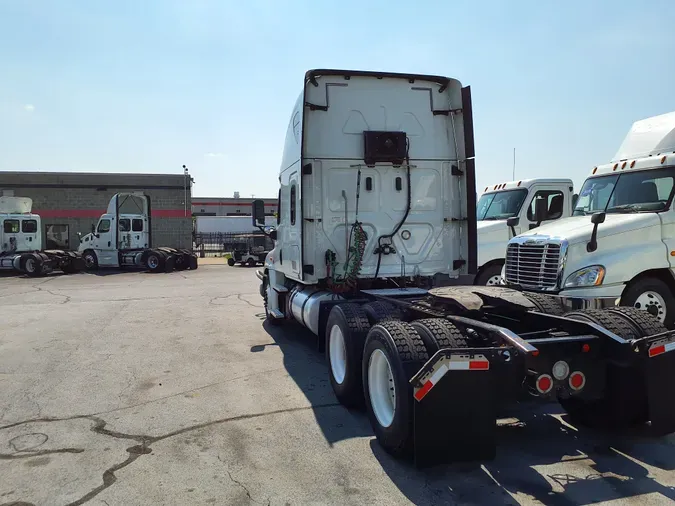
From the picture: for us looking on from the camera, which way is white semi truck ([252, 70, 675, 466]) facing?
facing away from the viewer and to the left of the viewer

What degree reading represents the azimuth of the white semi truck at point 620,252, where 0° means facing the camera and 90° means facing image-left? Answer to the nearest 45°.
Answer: approximately 45°

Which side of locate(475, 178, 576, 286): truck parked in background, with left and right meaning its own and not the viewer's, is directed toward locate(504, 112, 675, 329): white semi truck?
left

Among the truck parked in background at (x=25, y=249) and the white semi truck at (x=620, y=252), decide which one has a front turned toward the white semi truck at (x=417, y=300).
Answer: the white semi truck at (x=620, y=252)

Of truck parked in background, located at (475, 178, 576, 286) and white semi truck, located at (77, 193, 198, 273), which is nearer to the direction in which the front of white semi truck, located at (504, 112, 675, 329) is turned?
the white semi truck

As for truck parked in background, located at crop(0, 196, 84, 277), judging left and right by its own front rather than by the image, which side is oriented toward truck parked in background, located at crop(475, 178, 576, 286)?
back

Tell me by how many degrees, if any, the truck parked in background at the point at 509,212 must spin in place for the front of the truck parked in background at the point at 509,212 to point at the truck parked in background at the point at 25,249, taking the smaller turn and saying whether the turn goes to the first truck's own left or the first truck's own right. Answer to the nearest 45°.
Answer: approximately 45° to the first truck's own right

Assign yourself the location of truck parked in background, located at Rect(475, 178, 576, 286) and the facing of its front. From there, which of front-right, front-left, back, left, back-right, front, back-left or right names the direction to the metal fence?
right

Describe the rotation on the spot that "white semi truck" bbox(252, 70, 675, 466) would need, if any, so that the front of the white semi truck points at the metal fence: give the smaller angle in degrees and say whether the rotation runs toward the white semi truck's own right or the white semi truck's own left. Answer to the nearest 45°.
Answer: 0° — it already faces it

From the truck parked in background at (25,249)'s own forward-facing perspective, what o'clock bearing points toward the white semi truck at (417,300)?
The white semi truck is roughly at 7 o'clock from the truck parked in background.
